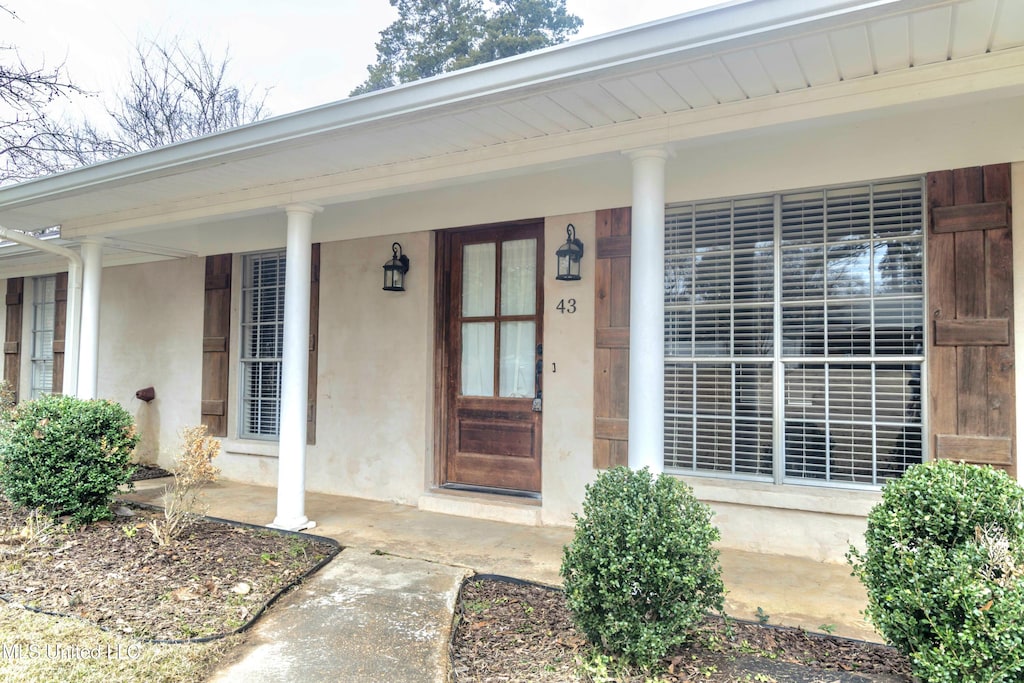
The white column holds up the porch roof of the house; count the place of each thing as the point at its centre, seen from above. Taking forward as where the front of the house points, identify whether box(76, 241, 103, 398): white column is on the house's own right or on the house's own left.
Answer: on the house's own right

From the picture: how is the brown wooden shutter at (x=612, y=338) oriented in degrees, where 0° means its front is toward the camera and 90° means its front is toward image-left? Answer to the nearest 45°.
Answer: approximately 0°

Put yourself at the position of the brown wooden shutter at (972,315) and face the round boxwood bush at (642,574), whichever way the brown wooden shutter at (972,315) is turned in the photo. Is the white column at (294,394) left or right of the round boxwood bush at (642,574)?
right

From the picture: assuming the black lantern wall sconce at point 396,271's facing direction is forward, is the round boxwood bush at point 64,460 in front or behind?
in front

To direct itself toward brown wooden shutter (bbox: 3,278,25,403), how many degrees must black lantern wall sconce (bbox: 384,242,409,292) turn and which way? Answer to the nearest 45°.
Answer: approximately 90° to its right

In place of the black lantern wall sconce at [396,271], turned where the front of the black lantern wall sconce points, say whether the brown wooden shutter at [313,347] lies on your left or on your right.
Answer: on your right

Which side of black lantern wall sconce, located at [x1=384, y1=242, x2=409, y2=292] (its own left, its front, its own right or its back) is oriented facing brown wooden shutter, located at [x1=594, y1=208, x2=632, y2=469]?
left

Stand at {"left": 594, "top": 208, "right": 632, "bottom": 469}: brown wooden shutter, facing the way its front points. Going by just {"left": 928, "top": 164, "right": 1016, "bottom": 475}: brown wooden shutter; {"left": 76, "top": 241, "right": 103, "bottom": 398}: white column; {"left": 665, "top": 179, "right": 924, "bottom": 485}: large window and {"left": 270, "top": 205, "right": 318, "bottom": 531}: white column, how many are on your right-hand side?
2

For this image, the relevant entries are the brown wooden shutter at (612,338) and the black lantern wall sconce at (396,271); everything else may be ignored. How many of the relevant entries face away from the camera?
0

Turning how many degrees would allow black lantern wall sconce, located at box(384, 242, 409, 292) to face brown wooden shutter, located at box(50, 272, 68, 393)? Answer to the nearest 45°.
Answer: approximately 90° to its right

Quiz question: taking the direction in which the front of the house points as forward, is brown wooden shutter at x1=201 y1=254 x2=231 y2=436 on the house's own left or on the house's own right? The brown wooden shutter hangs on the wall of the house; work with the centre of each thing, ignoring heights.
on the house's own right

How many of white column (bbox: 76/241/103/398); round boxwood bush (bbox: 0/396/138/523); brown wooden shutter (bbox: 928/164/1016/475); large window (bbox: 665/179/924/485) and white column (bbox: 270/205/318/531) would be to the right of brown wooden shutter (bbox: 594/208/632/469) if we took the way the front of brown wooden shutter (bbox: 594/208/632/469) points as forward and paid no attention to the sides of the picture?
3

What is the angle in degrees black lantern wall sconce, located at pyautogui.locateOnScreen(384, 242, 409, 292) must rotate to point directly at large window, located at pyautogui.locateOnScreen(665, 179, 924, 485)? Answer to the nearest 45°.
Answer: approximately 90° to its left

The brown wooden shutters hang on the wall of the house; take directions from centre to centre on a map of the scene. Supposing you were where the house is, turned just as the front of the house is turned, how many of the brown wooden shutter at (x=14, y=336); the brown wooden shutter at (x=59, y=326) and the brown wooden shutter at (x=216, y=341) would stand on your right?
3

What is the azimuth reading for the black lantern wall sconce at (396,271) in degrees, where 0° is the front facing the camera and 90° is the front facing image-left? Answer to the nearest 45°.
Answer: approximately 45°
